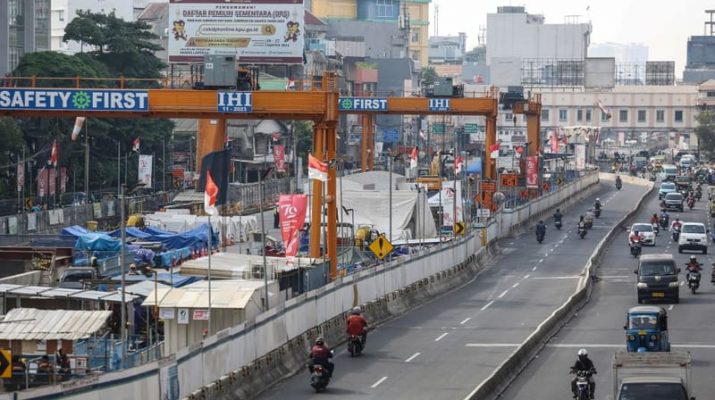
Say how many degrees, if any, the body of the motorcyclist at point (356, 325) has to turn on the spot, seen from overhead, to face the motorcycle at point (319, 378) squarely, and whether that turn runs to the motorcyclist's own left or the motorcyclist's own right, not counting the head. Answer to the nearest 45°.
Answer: approximately 180°

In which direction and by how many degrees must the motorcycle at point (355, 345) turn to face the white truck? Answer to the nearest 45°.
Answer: approximately 135° to its right

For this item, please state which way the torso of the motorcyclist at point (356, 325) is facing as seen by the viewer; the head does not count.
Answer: away from the camera

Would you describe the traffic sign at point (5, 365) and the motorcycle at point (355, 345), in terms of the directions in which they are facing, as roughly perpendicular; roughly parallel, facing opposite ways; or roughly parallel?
roughly parallel, facing opposite ways

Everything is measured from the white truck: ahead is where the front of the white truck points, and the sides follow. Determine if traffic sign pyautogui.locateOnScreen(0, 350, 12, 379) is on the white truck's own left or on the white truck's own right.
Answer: on the white truck's own right

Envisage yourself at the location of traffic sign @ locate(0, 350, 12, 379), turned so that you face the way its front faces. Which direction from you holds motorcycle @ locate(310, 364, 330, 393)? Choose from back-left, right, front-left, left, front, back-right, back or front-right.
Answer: back-left

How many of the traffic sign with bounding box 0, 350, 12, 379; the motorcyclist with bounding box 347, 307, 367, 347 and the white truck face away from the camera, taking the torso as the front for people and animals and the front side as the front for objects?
1

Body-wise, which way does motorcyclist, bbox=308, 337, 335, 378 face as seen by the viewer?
away from the camera

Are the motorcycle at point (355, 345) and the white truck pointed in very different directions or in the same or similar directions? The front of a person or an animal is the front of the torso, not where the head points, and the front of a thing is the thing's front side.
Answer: very different directions

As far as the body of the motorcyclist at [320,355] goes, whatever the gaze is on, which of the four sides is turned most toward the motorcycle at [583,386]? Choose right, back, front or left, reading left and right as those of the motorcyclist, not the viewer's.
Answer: right

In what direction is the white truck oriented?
toward the camera

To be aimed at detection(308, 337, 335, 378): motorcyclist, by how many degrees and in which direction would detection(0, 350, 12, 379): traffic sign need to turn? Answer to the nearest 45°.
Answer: approximately 135° to its left

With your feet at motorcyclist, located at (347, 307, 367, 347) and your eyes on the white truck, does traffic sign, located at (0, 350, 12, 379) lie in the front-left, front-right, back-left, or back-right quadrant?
front-right

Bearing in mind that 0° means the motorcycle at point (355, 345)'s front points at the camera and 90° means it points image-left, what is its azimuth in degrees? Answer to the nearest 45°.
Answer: approximately 180°

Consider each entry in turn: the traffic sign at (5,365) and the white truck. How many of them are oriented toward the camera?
2
